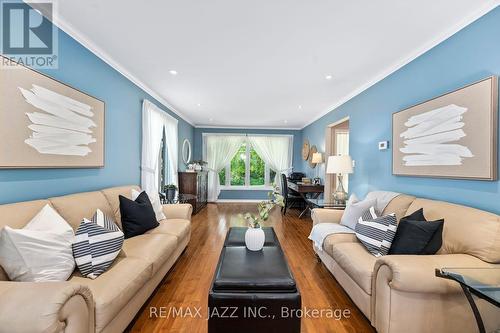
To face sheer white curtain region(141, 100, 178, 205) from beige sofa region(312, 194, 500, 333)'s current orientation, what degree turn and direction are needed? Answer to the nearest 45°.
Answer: approximately 45° to its right

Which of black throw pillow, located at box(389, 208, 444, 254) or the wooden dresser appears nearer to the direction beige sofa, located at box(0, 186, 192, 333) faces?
the black throw pillow

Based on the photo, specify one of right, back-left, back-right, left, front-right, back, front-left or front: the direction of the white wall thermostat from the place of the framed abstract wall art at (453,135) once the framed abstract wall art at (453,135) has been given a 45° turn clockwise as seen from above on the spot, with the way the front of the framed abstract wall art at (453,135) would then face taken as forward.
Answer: front-right

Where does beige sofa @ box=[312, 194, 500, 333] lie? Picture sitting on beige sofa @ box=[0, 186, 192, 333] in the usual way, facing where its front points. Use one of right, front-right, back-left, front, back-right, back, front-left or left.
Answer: front

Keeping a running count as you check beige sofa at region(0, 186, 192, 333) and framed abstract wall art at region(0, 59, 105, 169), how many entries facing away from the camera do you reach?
0

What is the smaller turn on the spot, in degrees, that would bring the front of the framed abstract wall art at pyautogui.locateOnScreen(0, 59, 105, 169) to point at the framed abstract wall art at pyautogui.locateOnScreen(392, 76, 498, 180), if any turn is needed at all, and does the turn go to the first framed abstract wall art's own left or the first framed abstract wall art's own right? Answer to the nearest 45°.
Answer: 0° — it already faces it

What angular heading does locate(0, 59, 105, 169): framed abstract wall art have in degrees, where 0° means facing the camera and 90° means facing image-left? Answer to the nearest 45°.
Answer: approximately 315°

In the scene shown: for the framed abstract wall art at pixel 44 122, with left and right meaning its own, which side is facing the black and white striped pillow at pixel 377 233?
front

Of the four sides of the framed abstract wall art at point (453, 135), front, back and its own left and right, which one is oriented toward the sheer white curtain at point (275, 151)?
right

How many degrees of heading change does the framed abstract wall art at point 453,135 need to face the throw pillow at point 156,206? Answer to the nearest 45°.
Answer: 0° — it already faces it

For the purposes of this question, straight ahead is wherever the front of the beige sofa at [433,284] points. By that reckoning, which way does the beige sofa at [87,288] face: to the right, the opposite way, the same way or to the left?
the opposite way

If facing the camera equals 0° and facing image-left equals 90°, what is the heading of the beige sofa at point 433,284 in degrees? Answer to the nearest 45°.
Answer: approximately 45°

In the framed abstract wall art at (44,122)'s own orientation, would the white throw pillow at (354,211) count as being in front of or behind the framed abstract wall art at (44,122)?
in front

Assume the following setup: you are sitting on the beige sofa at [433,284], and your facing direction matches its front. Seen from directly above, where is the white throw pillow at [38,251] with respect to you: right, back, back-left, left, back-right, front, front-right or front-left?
front

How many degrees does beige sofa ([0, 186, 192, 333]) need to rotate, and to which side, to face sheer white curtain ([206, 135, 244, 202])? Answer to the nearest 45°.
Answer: approximately 90° to its left

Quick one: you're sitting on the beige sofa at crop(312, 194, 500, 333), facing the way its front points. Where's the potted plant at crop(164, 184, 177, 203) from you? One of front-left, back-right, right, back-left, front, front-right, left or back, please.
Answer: front-right

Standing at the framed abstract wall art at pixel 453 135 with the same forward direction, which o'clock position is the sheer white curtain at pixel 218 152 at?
The sheer white curtain is roughly at 2 o'clock from the framed abstract wall art.

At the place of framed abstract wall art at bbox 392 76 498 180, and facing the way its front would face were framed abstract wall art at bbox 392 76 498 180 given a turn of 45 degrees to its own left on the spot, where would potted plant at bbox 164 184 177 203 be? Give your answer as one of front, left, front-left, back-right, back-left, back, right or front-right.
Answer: right

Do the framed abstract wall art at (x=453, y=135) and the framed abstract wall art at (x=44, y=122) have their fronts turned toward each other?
yes

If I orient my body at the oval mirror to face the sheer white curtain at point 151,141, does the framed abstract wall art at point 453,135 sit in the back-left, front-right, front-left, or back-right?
front-left
